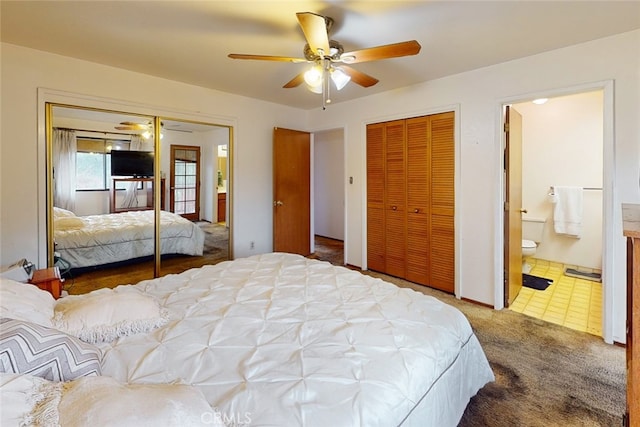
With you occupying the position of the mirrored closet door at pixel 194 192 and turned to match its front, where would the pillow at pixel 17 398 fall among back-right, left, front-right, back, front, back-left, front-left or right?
front-right

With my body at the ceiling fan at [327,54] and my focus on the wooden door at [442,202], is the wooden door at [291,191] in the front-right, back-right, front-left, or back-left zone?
front-left

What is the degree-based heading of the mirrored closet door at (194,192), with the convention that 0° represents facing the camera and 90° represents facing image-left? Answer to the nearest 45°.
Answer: approximately 315°

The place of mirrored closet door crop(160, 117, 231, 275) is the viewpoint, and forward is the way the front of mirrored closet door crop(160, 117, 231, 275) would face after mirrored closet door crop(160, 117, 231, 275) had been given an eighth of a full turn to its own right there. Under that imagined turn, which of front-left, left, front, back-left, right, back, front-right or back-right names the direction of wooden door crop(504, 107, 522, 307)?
front-left

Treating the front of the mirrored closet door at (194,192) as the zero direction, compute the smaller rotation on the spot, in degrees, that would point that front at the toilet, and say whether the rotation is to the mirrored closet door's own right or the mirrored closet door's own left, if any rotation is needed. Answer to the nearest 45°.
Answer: approximately 45° to the mirrored closet door's own left

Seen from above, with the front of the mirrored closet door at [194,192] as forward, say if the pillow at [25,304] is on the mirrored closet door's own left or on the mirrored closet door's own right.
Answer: on the mirrored closet door's own right

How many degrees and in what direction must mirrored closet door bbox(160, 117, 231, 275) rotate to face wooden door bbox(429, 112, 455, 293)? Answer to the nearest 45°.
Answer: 0° — it already faces it

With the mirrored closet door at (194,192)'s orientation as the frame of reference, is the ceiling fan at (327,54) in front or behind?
in front

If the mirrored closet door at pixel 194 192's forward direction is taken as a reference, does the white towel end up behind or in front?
in front

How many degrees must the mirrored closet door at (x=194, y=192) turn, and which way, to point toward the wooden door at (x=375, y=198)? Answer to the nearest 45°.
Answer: approximately 45° to its left
